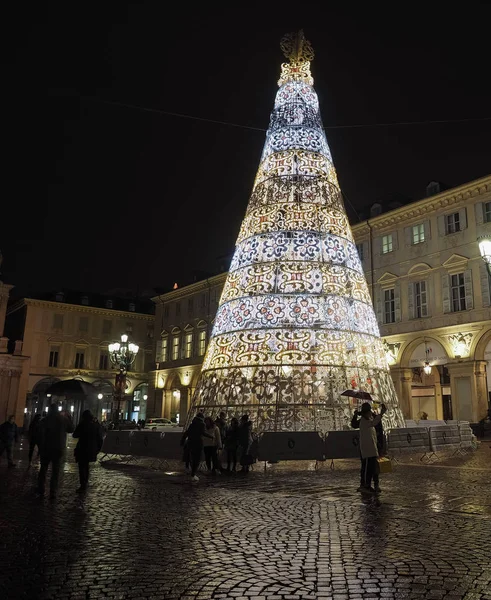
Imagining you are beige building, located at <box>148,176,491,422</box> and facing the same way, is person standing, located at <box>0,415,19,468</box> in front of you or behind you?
in front

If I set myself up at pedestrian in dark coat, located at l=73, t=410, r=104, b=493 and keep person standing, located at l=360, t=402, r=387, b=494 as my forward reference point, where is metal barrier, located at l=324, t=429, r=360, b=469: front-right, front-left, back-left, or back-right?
front-left

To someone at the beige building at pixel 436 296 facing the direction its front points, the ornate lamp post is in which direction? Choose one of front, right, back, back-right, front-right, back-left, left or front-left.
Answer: front

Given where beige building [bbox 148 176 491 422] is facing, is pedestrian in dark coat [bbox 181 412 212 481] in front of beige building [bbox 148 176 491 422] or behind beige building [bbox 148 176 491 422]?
in front

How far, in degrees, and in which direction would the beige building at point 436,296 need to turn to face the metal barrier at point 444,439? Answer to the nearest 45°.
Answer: approximately 45° to its left

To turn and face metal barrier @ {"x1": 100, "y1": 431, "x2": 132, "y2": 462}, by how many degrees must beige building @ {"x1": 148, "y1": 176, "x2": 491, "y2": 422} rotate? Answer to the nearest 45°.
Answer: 0° — it already faces it

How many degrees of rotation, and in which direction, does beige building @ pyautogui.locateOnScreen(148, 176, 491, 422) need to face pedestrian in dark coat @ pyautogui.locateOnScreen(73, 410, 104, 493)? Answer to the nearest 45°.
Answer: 0° — it already faces them

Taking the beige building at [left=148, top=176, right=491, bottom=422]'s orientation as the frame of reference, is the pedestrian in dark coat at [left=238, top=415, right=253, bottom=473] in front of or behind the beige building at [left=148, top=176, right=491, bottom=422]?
in front

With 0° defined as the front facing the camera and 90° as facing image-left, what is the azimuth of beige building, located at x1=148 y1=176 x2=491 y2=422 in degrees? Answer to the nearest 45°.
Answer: approximately 45°
